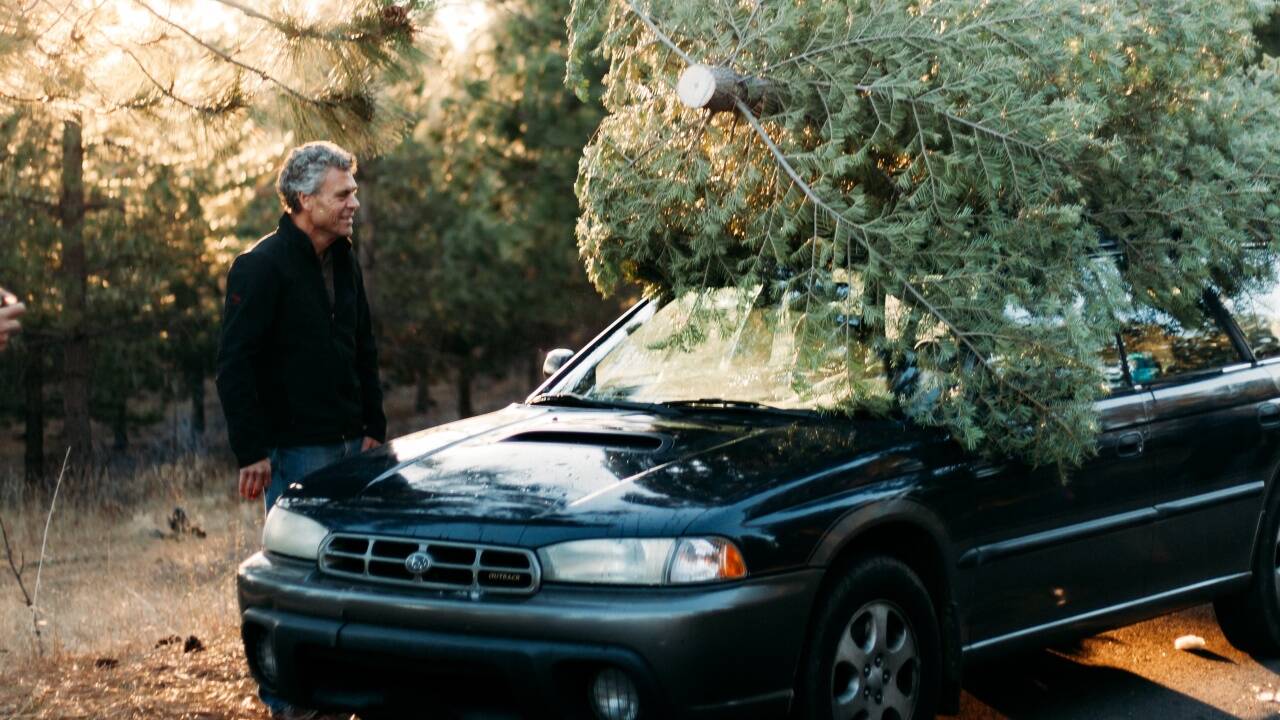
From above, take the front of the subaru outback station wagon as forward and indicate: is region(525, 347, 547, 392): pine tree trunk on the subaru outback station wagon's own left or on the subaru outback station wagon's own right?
on the subaru outback station wagon's own right

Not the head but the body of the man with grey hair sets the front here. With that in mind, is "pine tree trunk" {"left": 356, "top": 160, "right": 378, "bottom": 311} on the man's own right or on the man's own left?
on the man's own left

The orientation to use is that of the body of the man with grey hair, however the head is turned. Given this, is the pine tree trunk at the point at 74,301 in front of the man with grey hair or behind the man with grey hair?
behind

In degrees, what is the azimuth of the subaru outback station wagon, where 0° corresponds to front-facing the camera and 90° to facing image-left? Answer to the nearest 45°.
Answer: approximately 45°

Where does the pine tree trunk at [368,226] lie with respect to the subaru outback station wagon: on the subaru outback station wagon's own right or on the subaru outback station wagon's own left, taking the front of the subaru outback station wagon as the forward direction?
on the subaru outback station wagon's own right

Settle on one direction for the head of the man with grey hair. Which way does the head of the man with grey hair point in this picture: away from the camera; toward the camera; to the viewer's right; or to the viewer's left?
to the viewer's right

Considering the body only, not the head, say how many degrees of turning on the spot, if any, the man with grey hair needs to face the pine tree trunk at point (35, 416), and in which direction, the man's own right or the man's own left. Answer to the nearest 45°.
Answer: approximately 135° to the man's own left

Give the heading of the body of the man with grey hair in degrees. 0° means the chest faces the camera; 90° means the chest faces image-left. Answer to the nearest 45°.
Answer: approximately 315°
